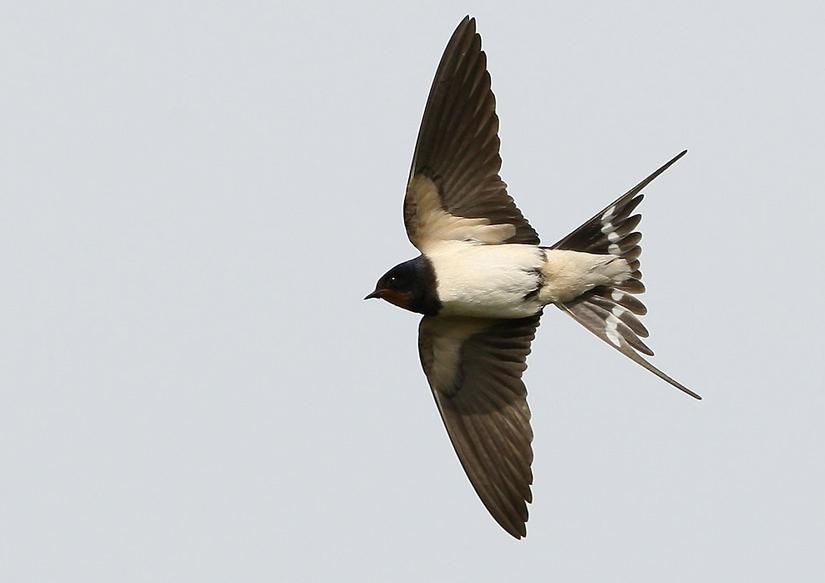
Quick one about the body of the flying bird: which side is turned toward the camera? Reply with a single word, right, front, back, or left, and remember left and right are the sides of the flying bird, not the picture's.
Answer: left
